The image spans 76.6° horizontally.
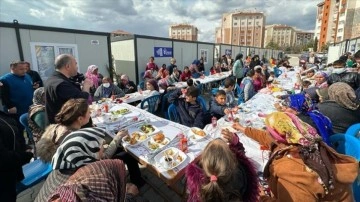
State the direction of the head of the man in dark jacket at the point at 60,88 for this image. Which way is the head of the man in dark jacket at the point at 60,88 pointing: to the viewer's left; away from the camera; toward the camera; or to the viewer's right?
to the viewer's right

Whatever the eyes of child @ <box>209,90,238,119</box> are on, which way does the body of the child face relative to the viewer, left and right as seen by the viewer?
facing the viewer and to the right of the viewer

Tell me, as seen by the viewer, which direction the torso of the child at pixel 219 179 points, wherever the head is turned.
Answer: away from the camera

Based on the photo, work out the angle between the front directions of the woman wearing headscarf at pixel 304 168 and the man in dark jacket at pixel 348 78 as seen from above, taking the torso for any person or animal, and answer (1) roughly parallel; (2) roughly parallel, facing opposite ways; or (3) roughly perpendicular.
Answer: roughly parallel

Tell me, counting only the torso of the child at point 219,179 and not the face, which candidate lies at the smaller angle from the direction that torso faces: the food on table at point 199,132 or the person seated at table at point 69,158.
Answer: the food on table

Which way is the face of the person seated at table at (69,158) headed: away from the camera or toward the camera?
away from the camera

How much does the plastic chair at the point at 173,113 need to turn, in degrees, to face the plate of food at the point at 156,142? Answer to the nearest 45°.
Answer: approximately 45° to its right

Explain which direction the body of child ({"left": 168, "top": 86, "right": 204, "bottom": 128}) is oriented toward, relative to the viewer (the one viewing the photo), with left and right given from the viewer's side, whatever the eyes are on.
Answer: facing the viewer and to the left of the viewer

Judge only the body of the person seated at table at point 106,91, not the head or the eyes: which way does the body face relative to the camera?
toward the camera

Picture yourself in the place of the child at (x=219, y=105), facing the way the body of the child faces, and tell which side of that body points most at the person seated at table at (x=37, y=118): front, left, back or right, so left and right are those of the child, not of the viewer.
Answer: right

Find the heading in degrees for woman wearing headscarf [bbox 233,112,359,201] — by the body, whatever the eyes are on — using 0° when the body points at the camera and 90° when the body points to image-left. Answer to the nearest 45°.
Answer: approximately 135°

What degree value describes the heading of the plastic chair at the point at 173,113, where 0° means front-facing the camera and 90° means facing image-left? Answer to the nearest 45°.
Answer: approximately 315°

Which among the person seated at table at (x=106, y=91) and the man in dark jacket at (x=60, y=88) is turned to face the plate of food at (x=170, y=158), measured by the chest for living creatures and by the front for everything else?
the person seated at table

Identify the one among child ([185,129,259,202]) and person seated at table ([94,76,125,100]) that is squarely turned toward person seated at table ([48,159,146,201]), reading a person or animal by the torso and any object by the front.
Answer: person seated at table ([94,76,125,100])

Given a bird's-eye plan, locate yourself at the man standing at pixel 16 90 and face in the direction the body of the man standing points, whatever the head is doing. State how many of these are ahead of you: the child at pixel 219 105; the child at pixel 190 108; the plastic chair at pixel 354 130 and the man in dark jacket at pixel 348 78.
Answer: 4

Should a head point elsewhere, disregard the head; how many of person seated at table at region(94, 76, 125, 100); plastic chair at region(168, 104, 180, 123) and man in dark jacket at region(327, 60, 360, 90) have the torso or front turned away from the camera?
0

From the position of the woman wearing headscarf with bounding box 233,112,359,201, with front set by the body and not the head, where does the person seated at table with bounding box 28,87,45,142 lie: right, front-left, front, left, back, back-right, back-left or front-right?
front-left

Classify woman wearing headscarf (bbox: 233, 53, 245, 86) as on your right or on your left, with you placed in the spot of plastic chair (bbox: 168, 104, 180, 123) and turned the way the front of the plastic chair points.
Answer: on your left
